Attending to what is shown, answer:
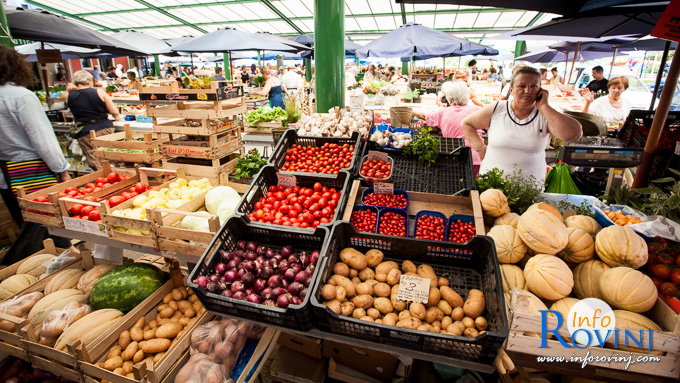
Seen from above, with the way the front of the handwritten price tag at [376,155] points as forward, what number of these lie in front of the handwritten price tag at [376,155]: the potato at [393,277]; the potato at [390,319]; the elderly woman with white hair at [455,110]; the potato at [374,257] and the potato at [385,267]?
4

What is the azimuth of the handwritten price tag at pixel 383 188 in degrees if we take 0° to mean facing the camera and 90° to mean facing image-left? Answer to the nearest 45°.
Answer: approximately 0°

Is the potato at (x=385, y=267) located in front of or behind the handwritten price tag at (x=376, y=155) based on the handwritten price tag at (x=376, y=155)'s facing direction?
in front

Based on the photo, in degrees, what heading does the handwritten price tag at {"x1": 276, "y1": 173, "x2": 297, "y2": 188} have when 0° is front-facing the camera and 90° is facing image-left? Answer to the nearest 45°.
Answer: approximately 0°

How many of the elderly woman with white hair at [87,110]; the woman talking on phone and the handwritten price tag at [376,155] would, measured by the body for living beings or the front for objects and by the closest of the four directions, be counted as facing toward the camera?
2

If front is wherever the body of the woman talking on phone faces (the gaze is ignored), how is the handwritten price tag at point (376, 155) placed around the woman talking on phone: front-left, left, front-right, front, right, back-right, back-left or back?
front-right

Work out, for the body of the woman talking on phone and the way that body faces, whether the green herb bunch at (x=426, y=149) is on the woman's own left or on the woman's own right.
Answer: on the woman's own right

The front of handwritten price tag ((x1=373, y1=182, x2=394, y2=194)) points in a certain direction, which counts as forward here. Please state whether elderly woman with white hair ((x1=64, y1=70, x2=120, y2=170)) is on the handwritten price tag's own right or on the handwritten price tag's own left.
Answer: on the handwritten price tag's own right

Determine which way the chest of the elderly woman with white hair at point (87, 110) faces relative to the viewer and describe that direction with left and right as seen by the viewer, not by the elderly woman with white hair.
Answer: facing away from the viewer and to the right of the viewer
